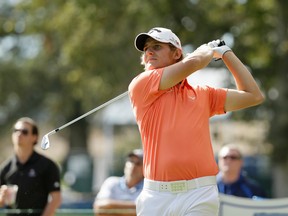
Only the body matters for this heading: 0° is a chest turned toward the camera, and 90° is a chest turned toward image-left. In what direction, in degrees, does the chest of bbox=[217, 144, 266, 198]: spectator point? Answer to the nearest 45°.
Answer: approximately 45°

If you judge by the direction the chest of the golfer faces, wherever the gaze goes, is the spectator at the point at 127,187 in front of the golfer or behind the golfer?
behind

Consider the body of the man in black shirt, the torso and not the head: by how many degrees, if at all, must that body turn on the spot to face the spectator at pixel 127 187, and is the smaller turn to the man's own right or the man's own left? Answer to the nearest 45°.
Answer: approximately 135° to the man's own left

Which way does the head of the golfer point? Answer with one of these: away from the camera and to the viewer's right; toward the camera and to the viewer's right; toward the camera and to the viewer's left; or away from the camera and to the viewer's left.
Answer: toward the camera and to the viewer's left

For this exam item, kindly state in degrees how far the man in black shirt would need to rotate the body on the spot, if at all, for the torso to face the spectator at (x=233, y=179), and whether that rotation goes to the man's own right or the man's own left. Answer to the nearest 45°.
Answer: approximately 135° to the man's own left

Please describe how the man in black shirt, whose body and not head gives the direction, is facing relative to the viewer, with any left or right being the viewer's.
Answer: facing the viewer and to the left of the viewer

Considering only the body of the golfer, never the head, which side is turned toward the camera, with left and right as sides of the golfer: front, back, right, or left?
front

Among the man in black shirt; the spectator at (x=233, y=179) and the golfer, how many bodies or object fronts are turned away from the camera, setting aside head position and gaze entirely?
0
